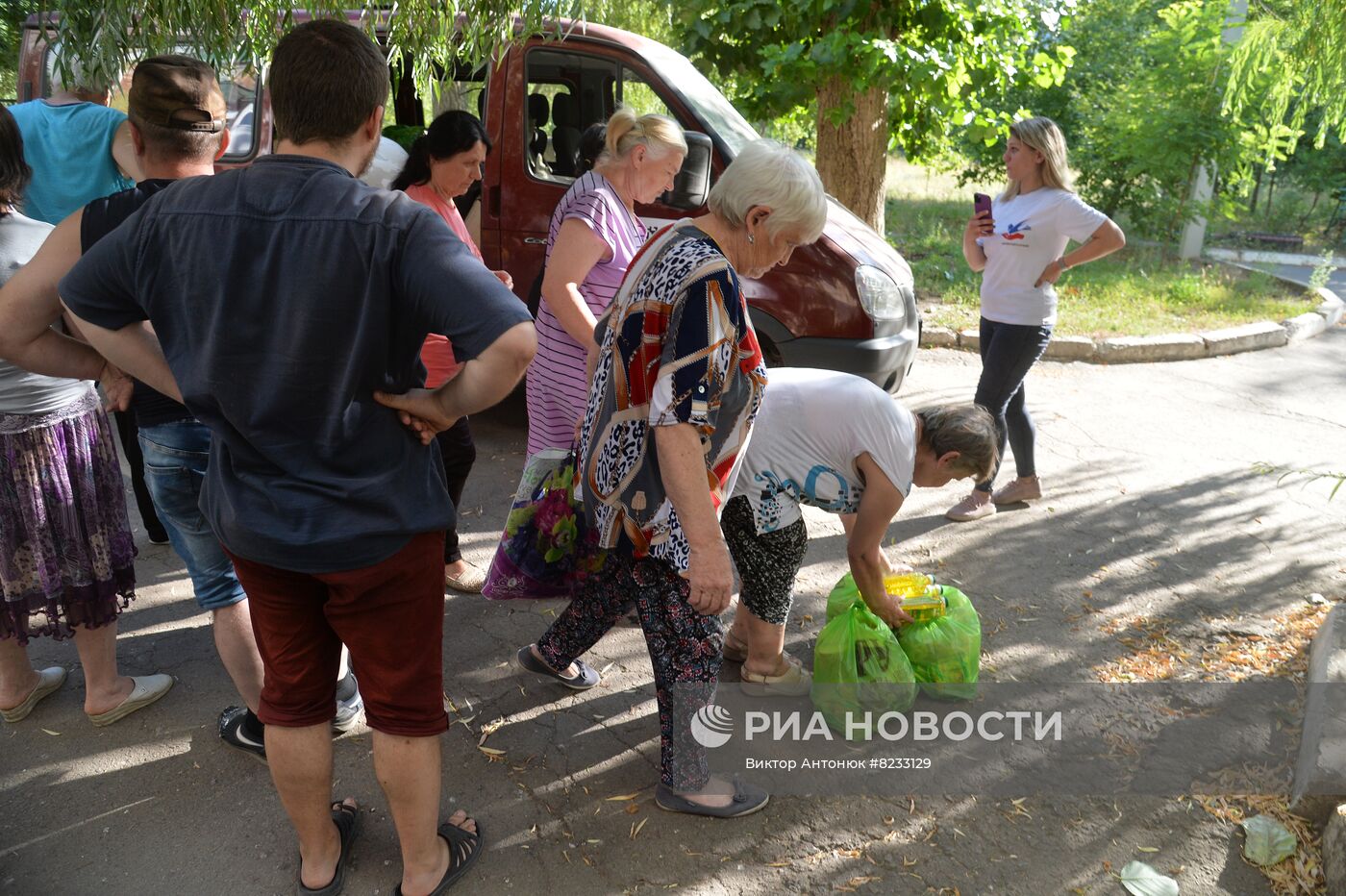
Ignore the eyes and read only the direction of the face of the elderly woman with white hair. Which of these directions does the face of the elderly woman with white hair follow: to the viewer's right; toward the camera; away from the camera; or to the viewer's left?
to the viewer's right

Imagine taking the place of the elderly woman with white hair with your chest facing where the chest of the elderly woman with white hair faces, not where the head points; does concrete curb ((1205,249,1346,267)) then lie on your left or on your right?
on your left

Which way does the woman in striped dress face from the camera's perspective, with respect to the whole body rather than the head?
to the viewer's right

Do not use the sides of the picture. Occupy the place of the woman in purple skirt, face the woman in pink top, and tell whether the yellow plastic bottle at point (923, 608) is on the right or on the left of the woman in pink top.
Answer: right

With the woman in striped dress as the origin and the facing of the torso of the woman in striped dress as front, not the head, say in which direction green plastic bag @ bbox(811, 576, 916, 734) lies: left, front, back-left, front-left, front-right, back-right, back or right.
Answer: front-right

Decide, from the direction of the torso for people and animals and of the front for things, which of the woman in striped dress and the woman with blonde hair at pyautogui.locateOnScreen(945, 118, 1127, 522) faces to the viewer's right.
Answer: the woman in striped dress

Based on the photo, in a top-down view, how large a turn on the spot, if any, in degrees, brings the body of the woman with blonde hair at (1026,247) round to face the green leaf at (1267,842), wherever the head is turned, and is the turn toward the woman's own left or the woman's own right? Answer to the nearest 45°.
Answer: approximately 45° to the woman's own left

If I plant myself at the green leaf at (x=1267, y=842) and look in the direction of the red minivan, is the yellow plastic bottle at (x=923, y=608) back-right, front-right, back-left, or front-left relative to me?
front-left

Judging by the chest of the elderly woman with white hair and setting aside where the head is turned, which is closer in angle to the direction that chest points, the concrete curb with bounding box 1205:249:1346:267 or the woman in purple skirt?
the concrete curb

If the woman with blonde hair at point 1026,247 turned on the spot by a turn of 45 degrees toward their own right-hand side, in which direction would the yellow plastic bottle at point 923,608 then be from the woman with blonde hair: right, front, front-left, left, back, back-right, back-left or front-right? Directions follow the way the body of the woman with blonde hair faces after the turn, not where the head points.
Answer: left

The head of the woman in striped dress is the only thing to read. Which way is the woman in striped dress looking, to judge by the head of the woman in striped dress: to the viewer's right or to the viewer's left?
to the viewer's right

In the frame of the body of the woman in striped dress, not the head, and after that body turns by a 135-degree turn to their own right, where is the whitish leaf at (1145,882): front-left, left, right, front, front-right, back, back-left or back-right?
left

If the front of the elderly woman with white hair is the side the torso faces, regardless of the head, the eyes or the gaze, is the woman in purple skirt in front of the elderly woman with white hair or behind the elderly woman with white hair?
behind

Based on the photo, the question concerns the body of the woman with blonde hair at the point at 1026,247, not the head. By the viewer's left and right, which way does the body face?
facing the viewer and to the left of the viewer

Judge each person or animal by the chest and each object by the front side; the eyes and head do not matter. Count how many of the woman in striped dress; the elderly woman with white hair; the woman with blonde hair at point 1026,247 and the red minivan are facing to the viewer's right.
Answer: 3

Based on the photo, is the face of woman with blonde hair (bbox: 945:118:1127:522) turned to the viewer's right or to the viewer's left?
to the viewer's left

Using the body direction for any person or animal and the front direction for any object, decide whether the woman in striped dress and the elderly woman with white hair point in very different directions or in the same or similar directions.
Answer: same or similar directions

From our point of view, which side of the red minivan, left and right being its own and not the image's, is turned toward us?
right
